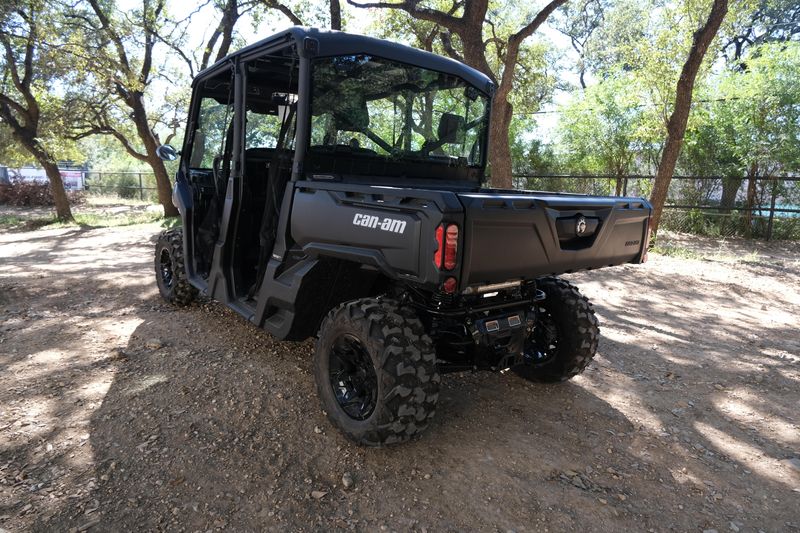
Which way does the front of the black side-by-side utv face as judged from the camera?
facing away from the viewer and to the left of the viewer

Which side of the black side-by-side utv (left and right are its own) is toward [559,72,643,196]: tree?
right

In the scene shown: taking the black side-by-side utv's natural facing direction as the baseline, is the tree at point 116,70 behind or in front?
in front

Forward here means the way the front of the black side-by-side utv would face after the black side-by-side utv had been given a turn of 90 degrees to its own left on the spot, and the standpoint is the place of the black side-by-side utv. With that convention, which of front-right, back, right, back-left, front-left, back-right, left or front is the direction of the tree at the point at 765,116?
back

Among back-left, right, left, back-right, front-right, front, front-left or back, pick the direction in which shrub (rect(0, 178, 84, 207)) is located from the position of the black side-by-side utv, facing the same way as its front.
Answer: front

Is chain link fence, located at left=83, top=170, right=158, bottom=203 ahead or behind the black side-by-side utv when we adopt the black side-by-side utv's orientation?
ahead

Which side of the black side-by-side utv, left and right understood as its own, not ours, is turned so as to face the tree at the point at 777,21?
right

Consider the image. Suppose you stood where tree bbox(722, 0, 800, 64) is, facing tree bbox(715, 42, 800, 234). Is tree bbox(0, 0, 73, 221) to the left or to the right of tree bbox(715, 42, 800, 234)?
right
